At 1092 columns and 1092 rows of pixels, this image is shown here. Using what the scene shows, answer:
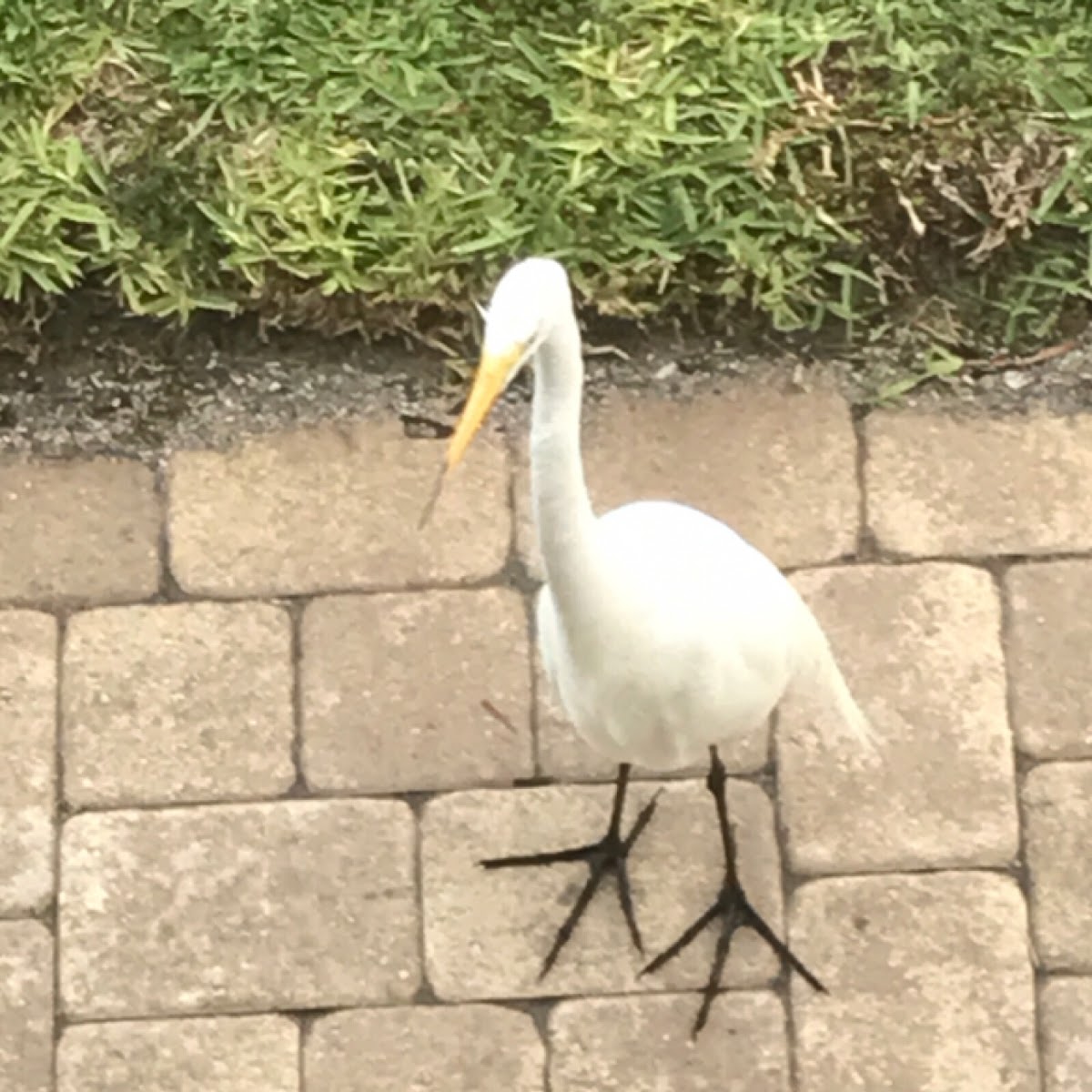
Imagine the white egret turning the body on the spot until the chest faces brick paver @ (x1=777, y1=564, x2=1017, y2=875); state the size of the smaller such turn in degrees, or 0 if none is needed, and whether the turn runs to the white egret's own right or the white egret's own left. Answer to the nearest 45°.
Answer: approximately 180°

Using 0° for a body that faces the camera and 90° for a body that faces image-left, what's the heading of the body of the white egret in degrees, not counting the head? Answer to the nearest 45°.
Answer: approximately 45°

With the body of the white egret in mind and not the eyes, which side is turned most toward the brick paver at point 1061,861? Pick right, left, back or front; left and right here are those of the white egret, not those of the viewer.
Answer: back

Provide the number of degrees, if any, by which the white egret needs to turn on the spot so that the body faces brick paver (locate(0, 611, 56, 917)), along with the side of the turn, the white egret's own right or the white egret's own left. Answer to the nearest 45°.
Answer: approximately 90° to the white egret's own right

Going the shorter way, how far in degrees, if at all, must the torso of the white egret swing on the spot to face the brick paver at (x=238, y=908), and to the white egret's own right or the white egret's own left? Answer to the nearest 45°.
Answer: approximately 90° to the white egret's own right

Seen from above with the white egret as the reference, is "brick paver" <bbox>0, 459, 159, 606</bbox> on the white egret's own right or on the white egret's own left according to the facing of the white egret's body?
on the white egret's own right

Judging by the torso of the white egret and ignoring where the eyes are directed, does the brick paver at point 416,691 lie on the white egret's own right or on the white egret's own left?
on the white egret's own right

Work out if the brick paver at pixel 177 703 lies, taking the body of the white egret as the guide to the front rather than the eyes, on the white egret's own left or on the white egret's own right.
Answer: on the white egret's own right
